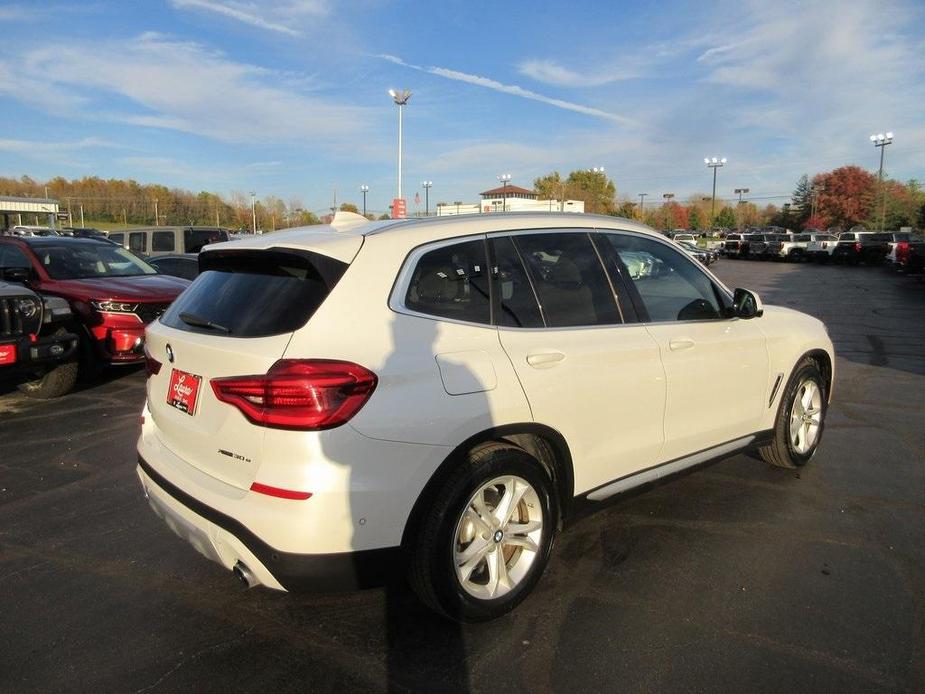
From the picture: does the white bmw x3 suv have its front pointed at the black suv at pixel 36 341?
no

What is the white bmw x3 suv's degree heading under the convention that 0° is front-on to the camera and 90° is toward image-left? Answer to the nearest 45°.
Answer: approximately 225°
